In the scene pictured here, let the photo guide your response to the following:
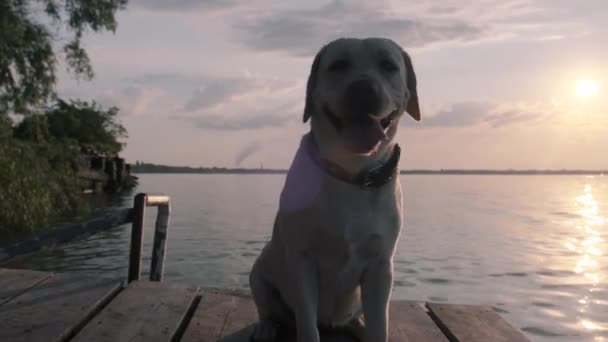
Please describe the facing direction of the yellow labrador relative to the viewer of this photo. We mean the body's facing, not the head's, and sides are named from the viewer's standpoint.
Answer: facing the viewer and to the right of the viewer
